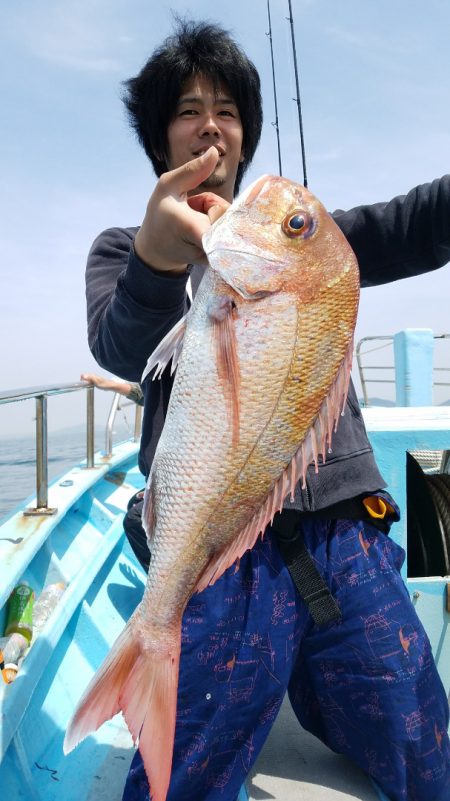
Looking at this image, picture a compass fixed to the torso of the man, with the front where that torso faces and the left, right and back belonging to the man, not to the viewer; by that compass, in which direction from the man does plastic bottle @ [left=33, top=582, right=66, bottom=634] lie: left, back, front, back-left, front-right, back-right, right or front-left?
back-right

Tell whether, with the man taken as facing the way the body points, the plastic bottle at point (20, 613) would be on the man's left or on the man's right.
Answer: on the man's right

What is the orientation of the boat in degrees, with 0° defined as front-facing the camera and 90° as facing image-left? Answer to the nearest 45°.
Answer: approximately 180°

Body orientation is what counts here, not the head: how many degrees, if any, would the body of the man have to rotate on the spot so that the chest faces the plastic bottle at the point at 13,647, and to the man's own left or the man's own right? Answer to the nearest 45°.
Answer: approximately 90° to the man's own right

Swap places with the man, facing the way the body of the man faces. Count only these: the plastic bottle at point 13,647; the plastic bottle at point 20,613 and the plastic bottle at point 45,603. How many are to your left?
0

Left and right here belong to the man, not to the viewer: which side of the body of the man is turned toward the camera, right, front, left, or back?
front

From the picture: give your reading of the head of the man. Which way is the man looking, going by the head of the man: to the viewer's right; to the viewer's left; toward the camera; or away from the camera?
toward the camera
